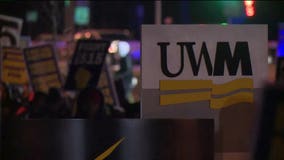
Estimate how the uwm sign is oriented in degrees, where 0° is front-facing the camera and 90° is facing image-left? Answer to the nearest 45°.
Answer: approximately 0°
